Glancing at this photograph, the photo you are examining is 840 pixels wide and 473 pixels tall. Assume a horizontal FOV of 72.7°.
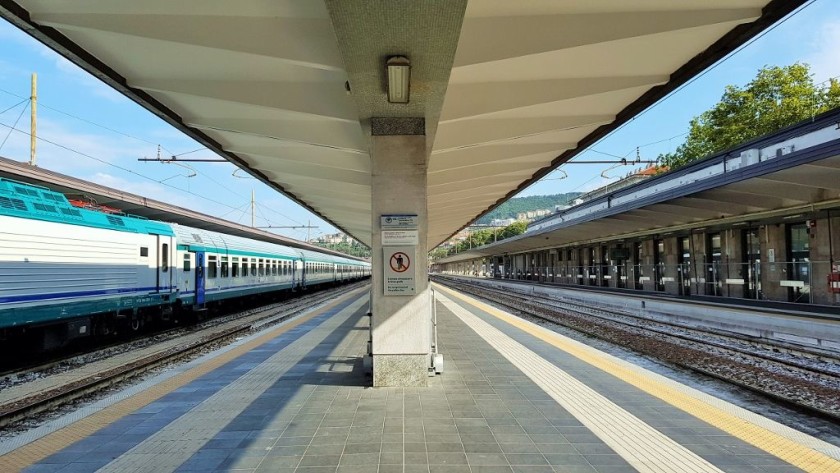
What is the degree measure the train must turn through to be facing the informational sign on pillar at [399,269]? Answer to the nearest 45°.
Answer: approximately 90° to its left

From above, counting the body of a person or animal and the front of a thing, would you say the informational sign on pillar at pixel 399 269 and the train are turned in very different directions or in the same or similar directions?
same or similar directions

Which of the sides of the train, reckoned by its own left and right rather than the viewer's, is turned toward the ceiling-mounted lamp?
left

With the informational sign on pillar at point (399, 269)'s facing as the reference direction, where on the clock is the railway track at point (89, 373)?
The railway track is roughly at 4 o'clock from the informational sign on pillar.

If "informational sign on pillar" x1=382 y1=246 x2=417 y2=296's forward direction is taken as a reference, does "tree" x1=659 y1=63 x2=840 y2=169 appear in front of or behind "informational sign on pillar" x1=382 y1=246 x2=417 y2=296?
behind

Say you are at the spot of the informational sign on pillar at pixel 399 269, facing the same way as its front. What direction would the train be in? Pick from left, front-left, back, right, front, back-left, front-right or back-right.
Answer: back-right

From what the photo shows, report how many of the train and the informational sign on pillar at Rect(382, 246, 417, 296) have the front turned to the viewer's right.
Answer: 0

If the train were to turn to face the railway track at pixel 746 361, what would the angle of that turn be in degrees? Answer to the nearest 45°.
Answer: approximately 90° to its left

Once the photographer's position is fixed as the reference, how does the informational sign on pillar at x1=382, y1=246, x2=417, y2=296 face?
facing the viewer
